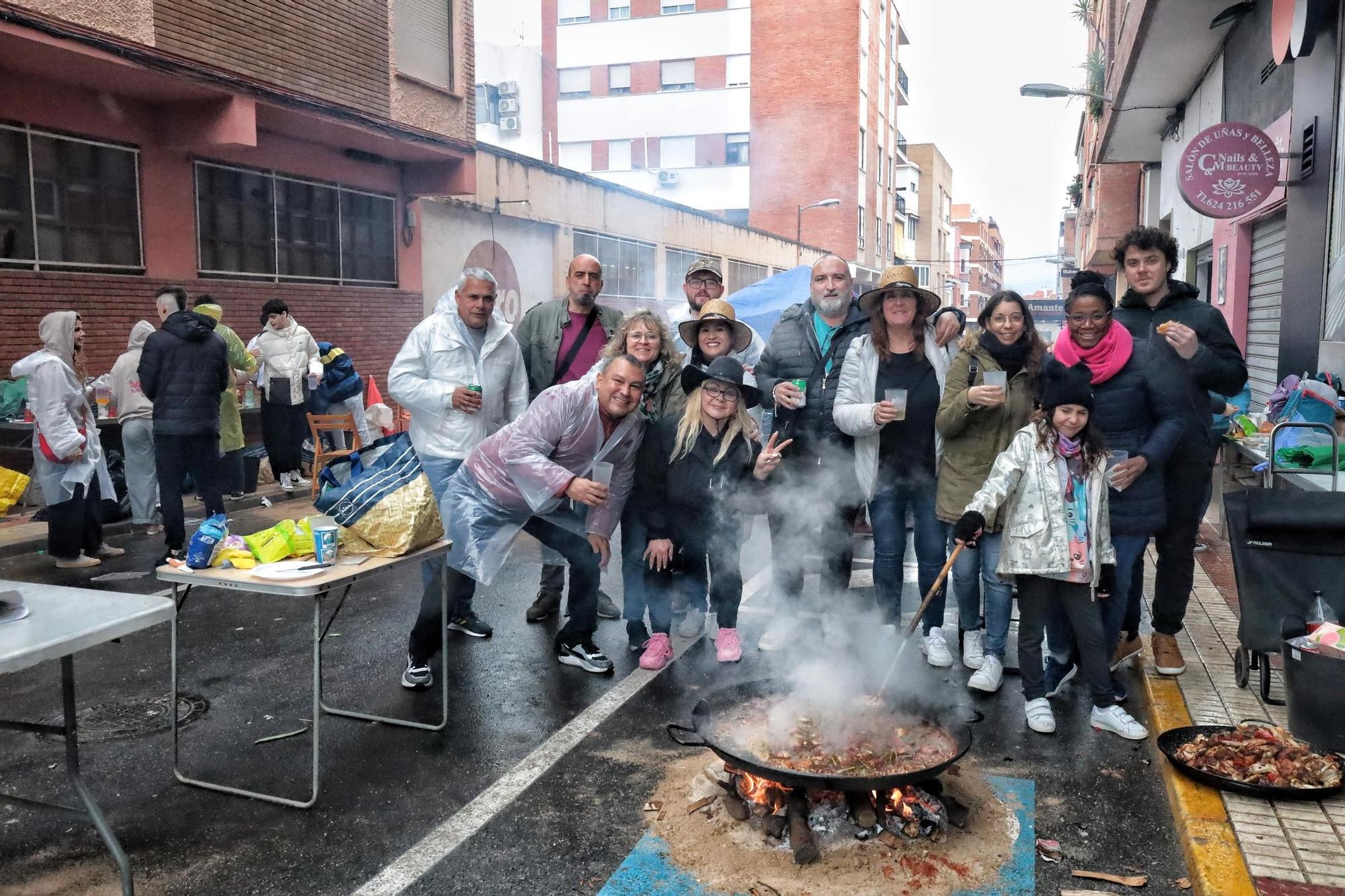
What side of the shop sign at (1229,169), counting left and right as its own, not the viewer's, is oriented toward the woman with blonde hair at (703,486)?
front

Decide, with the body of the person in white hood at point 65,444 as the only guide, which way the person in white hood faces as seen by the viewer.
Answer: to the viewer's right

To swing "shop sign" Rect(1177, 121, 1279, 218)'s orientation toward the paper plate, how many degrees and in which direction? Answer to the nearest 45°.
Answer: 0° — it already faces it

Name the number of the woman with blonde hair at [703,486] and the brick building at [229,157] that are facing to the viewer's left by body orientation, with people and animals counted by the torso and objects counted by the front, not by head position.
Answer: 0

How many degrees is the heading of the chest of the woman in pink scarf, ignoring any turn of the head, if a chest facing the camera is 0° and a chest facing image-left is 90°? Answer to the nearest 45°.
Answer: approximately 45°

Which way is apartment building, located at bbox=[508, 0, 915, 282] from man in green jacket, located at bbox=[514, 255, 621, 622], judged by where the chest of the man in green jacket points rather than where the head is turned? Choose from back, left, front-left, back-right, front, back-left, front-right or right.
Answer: back

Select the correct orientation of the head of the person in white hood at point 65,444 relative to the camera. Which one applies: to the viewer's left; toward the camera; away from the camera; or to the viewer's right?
to the viewer's right

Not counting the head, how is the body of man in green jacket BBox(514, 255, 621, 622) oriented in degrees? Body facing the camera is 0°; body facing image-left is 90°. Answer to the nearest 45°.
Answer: approximately 0°

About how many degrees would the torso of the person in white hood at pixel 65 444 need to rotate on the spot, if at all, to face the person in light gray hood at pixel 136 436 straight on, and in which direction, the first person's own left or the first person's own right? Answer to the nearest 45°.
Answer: approximately 90° to the first person's own left

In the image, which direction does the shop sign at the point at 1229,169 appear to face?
toward the camera

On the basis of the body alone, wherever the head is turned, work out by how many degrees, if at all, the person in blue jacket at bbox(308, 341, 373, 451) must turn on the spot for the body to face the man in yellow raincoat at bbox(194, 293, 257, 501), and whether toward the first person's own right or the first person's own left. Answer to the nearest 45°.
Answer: approximately 45° to the first person's own left

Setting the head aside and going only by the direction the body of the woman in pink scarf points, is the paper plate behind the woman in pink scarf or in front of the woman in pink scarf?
in front

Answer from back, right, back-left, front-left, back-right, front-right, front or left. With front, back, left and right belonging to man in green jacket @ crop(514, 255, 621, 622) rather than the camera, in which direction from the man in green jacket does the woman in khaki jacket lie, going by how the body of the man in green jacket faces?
front-left

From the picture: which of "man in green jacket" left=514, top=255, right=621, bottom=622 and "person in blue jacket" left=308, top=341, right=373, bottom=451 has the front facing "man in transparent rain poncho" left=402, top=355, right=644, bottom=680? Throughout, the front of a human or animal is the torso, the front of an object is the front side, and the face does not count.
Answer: the man in green jacket

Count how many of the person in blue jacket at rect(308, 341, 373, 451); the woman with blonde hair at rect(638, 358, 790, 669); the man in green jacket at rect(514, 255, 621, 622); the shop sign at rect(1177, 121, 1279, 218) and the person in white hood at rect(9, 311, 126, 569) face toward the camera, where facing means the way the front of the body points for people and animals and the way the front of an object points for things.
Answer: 3
